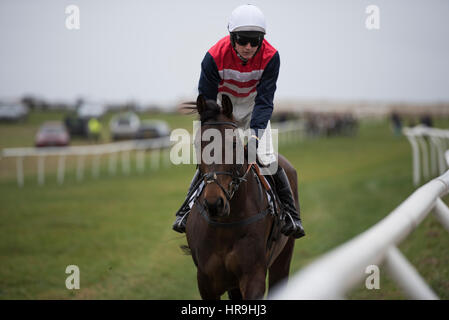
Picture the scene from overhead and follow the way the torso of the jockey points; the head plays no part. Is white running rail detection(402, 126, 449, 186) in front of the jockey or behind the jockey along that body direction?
behind

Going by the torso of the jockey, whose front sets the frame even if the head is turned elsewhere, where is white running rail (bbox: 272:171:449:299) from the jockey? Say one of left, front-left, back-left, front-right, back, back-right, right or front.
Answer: front

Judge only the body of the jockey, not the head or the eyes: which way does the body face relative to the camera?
toward the camera

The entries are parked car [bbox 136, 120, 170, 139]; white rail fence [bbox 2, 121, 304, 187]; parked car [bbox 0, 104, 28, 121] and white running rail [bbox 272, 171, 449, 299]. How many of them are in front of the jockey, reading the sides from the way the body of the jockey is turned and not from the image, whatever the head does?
1

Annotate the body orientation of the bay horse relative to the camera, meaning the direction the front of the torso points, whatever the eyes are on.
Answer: toward the camera

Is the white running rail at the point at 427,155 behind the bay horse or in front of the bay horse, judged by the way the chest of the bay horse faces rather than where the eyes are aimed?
behind

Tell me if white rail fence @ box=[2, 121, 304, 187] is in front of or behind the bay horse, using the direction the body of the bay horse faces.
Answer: behind

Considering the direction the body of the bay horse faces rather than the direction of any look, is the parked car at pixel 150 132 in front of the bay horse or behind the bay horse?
behind

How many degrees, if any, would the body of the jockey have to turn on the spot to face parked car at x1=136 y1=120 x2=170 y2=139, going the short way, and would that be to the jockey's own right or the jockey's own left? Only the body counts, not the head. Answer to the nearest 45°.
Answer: approximately 180°

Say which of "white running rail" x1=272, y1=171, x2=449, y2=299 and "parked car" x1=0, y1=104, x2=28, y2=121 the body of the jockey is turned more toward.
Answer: the white running rail
